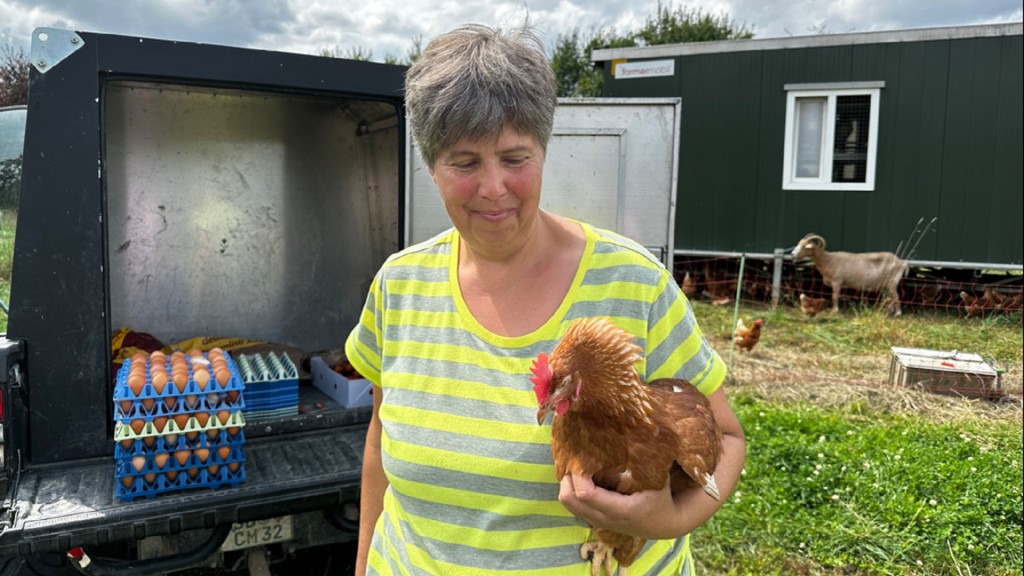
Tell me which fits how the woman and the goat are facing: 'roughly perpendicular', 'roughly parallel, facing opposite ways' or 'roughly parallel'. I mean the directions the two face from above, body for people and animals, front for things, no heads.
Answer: roughly perpendicular

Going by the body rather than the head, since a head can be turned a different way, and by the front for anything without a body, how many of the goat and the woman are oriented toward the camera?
1

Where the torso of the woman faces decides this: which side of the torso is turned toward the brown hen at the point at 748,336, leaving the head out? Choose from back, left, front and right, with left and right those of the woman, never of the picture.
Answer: back

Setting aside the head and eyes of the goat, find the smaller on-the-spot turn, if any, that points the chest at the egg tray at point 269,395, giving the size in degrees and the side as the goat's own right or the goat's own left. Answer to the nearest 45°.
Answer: approximately 90° to the goat's own left

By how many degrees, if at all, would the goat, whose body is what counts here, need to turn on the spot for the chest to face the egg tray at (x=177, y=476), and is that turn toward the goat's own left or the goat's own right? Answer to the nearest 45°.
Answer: approximately 90° to the goat's own left

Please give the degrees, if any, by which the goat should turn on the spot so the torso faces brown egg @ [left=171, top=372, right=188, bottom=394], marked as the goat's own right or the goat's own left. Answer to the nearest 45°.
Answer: approximately 90° to the goat's own left

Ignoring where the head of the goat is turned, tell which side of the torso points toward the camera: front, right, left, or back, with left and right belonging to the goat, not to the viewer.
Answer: left

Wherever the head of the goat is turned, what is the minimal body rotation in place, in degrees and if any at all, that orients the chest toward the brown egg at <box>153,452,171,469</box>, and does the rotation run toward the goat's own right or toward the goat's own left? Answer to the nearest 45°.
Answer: approximately 90° to the goat's own left

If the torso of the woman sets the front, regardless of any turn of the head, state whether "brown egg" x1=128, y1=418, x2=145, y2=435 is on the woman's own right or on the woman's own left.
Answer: on the woman's own right

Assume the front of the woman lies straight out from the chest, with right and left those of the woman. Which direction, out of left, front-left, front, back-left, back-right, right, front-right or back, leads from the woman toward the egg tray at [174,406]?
back-right

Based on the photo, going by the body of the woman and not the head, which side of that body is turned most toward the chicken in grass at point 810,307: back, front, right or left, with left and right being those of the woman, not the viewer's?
back

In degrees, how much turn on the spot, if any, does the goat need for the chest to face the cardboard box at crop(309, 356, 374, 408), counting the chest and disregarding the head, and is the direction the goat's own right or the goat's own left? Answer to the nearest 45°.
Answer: approximately 90° to the goat's own left
